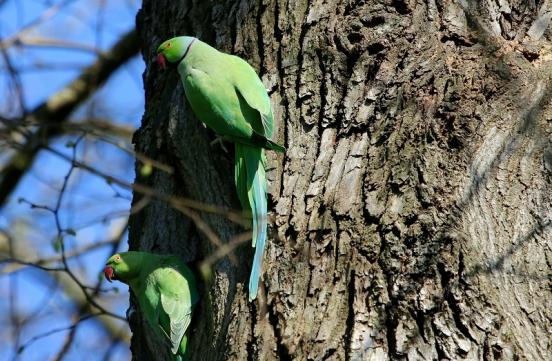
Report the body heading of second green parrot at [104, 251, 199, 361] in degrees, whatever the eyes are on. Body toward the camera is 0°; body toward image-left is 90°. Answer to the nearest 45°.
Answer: approximately 90°

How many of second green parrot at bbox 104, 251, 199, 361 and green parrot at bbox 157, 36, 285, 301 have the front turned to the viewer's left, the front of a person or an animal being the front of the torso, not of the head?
2

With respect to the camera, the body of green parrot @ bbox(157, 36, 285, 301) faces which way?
to the viewer's left

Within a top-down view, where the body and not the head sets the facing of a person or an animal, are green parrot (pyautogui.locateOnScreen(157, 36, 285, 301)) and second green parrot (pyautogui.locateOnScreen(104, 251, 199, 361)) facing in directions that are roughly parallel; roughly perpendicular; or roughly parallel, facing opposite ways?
roughly parallel
